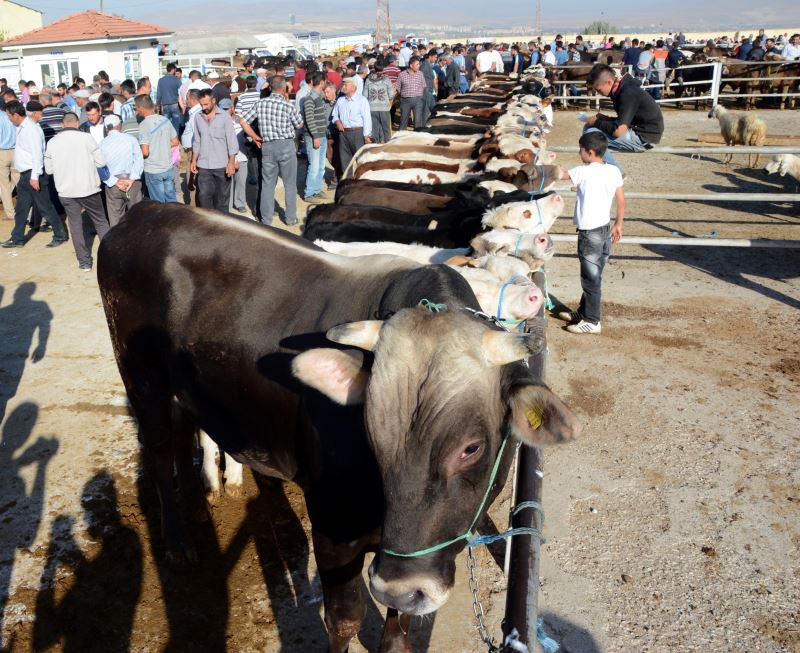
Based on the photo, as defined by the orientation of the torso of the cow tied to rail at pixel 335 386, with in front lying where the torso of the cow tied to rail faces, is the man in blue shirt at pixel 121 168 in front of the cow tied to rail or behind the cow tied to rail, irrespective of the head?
behind

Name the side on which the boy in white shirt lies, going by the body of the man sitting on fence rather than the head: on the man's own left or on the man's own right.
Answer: on the man's own left

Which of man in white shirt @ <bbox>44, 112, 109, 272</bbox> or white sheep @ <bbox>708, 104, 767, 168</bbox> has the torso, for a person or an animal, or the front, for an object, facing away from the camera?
the man in white shirt

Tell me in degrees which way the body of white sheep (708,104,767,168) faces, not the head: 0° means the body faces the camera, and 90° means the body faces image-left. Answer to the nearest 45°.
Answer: approximately 90°

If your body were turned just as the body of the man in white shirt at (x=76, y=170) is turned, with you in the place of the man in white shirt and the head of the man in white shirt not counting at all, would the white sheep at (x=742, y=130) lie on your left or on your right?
on your right

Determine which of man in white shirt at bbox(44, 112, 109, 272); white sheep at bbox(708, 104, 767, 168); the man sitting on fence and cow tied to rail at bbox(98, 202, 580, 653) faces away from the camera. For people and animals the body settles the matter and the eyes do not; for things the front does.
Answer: the man in white shirt

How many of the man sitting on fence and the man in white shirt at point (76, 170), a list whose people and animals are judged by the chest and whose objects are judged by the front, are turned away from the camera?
1

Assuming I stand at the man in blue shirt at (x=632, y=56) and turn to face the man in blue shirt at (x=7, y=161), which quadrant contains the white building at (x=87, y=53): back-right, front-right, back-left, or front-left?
front-right

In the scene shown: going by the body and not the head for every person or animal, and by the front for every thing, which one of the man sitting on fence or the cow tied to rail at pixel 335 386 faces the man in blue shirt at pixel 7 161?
the man sitting on fence

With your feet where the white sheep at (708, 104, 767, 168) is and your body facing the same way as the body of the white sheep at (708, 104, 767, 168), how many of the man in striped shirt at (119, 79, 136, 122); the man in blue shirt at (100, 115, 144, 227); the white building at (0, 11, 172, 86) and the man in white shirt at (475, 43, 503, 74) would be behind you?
0

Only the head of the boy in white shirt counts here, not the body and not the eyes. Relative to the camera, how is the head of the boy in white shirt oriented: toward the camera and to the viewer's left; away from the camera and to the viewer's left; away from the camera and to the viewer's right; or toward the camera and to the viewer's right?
away from the camera and to the viewer's left

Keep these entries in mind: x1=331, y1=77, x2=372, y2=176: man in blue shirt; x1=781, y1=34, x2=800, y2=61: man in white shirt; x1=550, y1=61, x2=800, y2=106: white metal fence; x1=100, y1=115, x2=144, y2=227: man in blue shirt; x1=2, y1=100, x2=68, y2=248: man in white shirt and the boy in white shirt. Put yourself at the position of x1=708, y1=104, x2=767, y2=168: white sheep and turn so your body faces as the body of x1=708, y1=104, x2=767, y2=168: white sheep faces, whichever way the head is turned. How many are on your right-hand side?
2

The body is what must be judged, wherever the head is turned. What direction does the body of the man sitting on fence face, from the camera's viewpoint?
to the viewer's left

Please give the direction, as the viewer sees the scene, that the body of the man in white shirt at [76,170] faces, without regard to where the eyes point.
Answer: away from the camera
